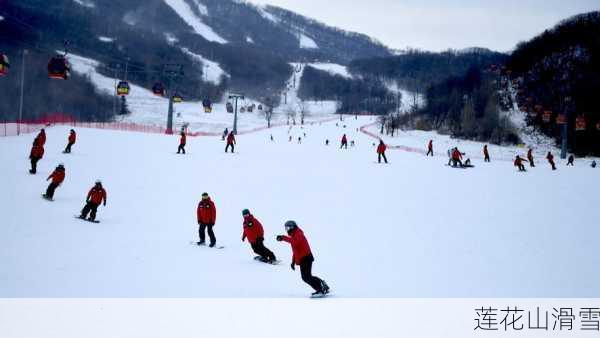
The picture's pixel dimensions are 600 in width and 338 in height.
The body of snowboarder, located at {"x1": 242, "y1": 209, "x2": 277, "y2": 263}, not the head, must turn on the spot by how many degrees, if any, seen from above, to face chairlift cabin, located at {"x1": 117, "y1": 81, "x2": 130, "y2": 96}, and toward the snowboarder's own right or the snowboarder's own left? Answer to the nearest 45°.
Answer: approximately 135° to the snowboarder's own right

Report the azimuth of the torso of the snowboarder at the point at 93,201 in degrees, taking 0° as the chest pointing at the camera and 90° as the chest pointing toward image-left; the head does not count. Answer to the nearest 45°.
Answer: approximately 0°

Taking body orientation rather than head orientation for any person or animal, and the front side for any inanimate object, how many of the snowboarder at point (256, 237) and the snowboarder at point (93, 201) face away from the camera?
0

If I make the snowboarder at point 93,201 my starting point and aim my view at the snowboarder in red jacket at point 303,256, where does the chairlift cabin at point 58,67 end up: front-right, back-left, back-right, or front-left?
back-left

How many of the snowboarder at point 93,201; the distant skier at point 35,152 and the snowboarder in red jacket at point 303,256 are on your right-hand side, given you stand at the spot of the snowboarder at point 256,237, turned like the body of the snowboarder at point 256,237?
2

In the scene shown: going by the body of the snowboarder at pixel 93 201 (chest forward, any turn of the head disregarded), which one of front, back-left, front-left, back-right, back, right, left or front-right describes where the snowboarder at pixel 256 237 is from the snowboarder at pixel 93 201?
front-left
